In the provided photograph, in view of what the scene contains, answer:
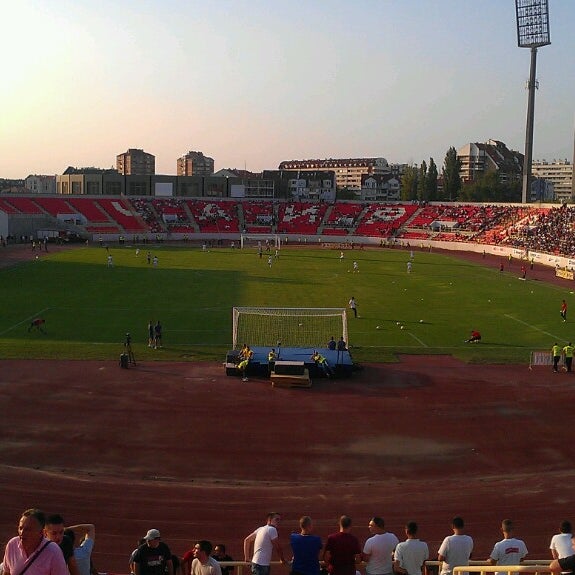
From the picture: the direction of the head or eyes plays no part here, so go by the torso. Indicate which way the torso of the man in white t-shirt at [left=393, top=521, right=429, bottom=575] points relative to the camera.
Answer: away from the camera

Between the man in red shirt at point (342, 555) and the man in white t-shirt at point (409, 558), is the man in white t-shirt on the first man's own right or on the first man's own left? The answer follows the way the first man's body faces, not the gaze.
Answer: on the first man's own right

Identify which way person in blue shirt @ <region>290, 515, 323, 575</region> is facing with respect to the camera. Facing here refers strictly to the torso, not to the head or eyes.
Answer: away from the camera

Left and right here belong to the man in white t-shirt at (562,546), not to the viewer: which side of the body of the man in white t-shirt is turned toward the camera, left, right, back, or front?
back

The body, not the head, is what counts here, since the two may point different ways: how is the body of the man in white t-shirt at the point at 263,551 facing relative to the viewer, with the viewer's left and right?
facing away from the viewer and to the right of the viewer

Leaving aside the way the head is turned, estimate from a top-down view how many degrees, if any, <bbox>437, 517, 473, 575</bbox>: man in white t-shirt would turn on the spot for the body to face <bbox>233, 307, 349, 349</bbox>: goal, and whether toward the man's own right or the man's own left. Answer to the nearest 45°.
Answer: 0° — they already face it

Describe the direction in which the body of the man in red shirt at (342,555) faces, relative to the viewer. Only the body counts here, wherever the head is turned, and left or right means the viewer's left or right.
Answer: facing away from the viewer

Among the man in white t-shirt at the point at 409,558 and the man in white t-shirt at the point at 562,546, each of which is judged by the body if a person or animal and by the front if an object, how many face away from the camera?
2

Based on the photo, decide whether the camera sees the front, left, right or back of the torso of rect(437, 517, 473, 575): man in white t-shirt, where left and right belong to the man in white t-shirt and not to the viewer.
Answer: back

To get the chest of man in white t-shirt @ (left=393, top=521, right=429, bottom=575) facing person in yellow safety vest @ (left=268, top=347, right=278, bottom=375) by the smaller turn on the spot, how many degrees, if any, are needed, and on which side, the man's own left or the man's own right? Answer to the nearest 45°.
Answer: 0° — they already face them
